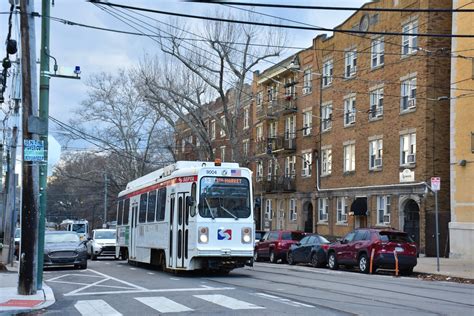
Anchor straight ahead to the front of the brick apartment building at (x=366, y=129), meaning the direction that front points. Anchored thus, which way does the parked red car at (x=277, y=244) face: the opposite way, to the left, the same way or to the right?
to the right

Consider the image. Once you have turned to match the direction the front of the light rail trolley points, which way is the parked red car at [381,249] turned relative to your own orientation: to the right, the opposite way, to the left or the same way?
the opposite way

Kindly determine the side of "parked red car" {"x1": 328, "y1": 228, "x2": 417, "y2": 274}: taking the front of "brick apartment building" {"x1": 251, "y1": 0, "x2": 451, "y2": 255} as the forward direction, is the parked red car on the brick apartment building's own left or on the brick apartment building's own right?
on the brick apartment building's own left

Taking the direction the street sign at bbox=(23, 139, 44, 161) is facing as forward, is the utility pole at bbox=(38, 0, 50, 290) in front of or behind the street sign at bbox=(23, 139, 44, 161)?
behind

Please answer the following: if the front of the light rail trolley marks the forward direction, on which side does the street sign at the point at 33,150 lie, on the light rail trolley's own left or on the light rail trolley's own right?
on the light rail trolley's own right

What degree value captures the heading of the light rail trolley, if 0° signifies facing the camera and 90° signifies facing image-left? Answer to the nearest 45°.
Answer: approximately 315°

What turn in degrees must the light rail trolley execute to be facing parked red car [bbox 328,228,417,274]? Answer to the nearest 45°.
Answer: approximately 90° to its left

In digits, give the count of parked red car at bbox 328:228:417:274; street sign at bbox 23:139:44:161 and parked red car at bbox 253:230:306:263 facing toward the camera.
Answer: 1

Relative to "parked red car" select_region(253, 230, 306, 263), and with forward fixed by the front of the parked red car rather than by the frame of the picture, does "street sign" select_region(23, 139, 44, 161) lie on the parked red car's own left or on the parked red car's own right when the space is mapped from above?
on the parked red car's own left

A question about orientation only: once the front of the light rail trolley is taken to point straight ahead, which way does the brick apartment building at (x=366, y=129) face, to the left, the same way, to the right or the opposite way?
to the right

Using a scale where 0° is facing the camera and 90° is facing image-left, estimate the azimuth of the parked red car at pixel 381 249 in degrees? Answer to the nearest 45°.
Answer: approximately 135°

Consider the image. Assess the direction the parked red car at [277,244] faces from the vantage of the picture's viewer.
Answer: facing away from the viewer and to the left of the viewer

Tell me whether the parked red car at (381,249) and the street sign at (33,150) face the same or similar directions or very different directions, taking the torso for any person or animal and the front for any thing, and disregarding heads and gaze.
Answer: very different directions

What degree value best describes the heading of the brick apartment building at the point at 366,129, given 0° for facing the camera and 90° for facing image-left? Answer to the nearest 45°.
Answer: approximately 45°

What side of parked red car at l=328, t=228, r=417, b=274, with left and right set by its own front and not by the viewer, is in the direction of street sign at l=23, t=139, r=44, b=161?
left

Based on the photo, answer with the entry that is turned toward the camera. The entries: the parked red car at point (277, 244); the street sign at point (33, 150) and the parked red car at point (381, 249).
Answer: the street sign

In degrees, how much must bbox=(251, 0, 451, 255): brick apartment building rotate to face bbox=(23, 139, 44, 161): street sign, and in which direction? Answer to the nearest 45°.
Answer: approximately 45° to its left

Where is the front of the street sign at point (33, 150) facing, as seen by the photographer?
facing the viewer

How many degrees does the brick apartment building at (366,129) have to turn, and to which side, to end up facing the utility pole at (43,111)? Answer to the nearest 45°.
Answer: approximately 45° to its left
